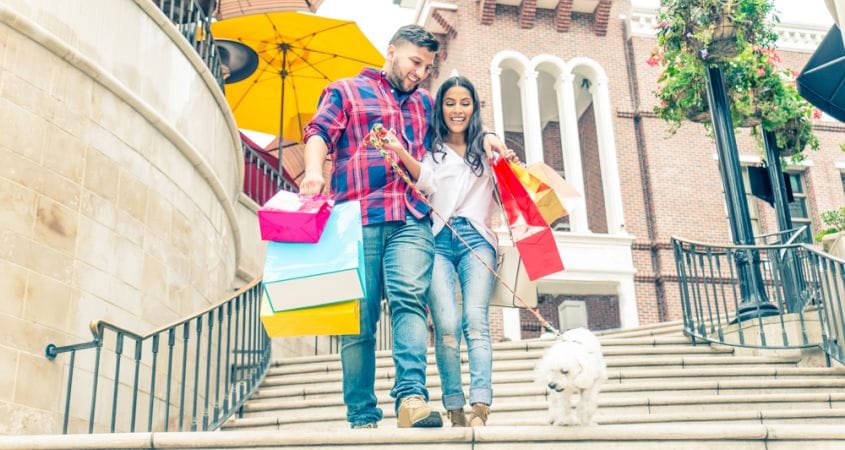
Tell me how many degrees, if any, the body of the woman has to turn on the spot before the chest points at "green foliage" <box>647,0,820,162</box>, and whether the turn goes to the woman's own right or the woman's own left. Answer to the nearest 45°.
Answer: approximately 135° to the woman's own left

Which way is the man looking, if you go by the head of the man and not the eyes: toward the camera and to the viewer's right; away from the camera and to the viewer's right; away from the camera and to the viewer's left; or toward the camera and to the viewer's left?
toward the camera and to the viewer's right

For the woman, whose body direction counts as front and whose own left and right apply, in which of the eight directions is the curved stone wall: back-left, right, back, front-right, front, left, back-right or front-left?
back-right

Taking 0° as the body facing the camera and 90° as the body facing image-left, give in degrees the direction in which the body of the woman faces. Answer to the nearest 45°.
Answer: approximately 0°

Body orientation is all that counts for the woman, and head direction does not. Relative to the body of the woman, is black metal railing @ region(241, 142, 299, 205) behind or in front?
behind

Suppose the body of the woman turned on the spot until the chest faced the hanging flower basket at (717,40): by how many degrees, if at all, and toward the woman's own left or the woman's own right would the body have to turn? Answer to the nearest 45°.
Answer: approximately 135° to the woman's own left

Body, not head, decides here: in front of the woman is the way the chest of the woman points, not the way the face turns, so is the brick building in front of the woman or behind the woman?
behind

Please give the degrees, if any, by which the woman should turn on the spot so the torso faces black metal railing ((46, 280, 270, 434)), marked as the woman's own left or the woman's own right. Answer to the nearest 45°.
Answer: approximately 135° to the woman's own right

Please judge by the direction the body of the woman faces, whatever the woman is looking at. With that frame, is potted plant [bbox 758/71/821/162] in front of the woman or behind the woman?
behind

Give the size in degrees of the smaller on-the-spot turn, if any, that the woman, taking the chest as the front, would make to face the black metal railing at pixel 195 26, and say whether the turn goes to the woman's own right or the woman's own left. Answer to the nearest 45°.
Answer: approximately 135° to the woman's own right

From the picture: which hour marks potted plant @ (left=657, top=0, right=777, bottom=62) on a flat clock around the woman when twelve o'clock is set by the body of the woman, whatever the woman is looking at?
The potted plant is roughly at 7 o'clock from the woman.
